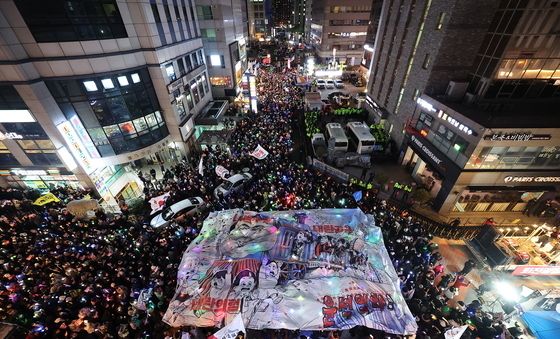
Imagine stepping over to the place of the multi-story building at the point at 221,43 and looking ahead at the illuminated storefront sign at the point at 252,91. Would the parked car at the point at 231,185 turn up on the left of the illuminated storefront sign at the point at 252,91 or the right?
right

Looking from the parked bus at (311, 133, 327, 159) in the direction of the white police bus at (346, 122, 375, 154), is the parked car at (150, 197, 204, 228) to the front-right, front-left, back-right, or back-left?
back-right

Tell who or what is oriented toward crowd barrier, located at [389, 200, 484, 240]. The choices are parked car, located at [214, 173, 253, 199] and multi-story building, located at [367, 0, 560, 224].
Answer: the multi-story building

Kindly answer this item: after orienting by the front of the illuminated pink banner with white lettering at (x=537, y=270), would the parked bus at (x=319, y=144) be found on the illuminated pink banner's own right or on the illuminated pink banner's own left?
on the illuminated pink banner's own right

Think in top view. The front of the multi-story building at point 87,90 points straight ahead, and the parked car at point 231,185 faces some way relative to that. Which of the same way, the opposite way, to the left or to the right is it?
to the right

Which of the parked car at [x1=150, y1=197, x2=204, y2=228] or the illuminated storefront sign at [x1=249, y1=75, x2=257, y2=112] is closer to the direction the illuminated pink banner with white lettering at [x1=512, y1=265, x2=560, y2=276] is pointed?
the parked car

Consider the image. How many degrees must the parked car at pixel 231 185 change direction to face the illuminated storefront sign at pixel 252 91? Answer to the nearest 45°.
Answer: approximately 135° to its right

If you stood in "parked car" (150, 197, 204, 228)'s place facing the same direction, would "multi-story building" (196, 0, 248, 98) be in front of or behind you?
behind

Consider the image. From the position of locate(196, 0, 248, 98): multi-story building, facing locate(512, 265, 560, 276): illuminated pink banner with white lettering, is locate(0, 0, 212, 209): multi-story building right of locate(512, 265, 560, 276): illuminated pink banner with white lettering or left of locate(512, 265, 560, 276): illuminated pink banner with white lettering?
right
